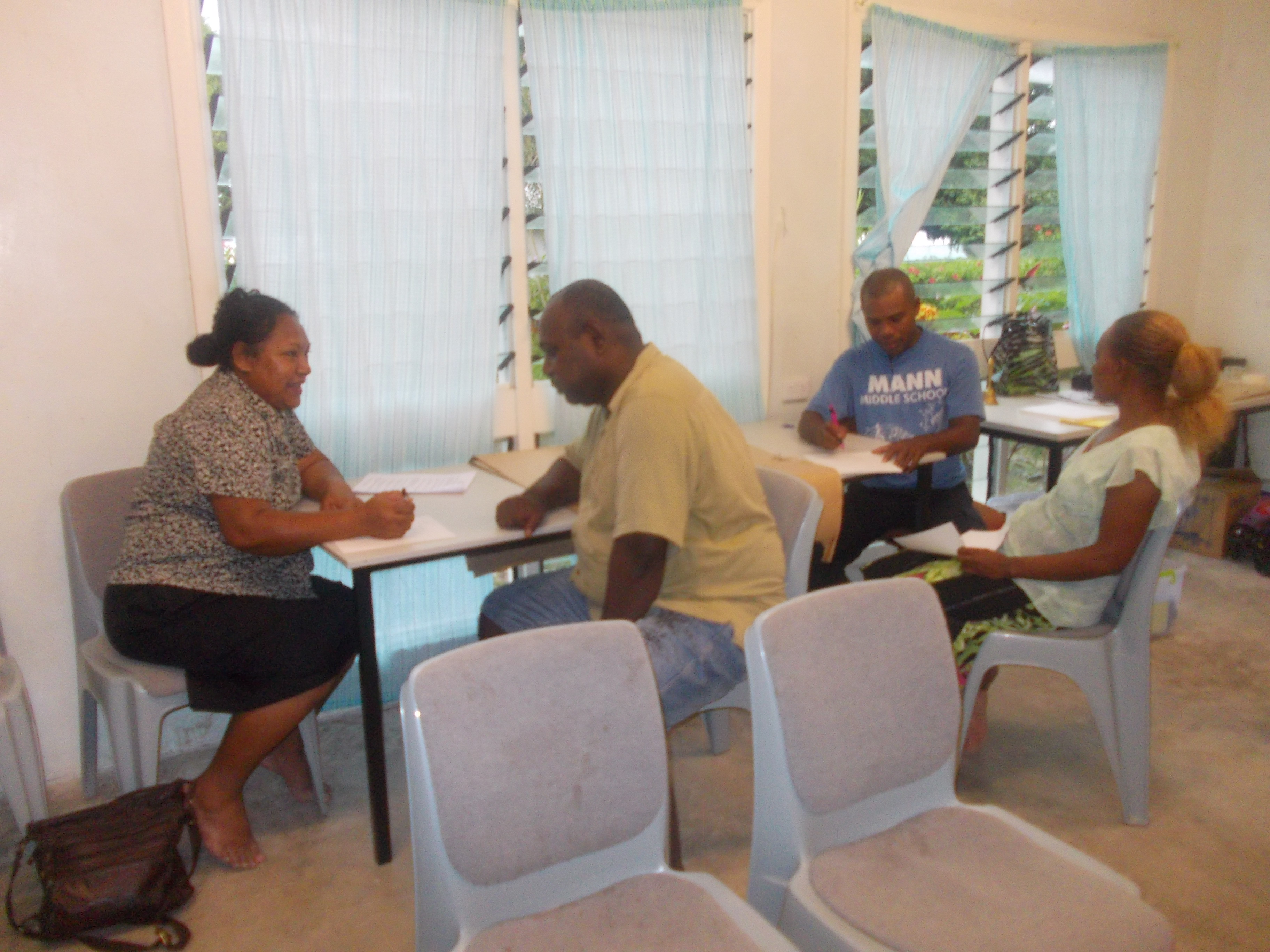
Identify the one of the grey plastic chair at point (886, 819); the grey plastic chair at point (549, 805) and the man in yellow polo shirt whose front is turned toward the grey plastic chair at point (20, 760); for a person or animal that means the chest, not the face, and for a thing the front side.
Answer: the man in yellow polo shirt

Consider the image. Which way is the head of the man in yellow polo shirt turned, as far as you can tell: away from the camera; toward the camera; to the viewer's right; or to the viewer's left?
to the viewer's left

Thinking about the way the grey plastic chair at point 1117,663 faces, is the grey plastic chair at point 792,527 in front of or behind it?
in front

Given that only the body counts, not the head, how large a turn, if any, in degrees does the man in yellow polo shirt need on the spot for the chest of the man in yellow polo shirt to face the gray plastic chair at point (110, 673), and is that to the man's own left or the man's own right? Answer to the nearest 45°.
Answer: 0° — they already face it

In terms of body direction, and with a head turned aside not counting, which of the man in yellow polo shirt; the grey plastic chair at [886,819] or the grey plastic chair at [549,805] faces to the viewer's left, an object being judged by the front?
the man in yellow polo shirt

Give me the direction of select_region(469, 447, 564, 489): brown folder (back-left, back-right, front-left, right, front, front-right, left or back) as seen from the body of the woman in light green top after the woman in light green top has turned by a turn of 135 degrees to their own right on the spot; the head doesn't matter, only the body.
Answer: back-left

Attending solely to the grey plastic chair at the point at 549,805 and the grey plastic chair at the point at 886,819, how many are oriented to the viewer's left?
0

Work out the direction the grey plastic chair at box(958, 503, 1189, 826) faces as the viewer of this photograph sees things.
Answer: facing to the left of the viewer

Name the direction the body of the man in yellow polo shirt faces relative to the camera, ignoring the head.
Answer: to the viewer's left

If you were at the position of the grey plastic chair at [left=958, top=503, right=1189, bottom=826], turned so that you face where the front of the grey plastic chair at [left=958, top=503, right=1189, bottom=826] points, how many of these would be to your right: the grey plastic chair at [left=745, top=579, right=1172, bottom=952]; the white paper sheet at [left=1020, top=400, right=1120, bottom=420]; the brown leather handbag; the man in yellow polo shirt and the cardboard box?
2

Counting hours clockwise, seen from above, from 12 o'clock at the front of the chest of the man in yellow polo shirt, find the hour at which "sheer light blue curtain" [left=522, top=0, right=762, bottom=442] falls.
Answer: The sheer light blue curtain is roughly at 3 o'clock from the man in yellow polo shirt.

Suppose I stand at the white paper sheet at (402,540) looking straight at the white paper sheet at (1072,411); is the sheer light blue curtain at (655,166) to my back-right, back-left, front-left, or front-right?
front-left

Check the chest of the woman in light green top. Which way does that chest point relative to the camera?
to the viewer's left

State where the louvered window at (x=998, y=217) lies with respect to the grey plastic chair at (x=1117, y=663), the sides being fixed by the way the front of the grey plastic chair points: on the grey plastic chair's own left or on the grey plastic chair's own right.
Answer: on the grey plastic chair's own right

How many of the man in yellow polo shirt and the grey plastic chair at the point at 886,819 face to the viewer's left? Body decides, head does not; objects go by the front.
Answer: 1
